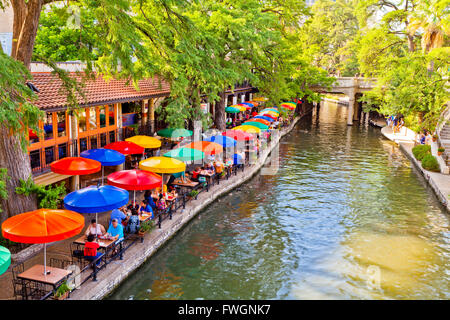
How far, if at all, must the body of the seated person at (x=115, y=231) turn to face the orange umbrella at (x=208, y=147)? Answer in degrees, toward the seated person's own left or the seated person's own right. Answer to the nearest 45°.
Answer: approximately 180°

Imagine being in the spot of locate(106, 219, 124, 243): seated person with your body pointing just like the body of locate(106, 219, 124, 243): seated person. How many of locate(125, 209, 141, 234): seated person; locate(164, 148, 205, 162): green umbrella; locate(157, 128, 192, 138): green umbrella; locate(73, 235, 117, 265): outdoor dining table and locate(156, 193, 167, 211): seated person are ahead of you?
1

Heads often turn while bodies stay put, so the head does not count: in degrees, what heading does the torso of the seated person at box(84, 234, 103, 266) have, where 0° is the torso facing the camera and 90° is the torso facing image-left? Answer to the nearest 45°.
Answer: approximately 225°

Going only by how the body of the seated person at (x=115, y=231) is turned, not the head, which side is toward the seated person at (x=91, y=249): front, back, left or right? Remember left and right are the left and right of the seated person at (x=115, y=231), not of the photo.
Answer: front

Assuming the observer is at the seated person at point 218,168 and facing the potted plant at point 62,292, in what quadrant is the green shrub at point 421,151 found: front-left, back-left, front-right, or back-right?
back-left

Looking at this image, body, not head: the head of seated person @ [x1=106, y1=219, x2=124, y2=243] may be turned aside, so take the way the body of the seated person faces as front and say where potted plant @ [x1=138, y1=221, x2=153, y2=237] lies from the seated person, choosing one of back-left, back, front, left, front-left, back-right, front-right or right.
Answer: back

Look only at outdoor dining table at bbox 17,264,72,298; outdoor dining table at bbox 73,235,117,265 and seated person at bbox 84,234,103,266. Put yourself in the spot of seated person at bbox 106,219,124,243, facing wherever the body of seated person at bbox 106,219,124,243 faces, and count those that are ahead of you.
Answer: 3

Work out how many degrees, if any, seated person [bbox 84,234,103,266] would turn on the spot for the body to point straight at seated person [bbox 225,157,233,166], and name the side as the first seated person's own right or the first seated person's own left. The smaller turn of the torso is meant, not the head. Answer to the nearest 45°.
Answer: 0° — they already face them

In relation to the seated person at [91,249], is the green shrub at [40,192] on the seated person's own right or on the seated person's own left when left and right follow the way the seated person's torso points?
on the seated person's own left

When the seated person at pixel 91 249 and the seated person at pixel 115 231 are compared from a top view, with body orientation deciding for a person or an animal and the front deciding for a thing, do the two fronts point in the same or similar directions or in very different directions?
very different directions

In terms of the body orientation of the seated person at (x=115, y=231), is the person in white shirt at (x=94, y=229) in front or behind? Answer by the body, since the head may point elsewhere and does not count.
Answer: in front

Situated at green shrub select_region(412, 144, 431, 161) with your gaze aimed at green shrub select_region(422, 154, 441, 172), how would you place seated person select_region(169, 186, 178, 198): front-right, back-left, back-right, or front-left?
front-right

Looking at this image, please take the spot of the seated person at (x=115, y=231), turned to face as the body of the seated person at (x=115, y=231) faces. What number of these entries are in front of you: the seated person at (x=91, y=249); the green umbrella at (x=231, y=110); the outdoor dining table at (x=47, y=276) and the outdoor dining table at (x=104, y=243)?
3

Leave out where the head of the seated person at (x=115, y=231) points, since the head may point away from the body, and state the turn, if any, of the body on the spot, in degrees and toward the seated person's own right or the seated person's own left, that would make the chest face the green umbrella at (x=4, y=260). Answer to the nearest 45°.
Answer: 0° — they already face it

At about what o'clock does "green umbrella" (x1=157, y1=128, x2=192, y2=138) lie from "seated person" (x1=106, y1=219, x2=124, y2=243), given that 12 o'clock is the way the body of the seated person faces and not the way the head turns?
The green umbrella is roughly at 5 o'clock from the seated person.

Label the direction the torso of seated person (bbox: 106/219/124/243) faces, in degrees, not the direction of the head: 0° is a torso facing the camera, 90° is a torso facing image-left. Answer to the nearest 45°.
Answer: approximately 45°

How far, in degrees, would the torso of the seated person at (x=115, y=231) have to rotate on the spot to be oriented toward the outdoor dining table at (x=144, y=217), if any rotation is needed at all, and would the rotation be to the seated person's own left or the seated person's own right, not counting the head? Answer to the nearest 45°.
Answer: approximately 180°

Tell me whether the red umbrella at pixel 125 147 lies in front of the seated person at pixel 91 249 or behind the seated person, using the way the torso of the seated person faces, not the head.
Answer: in front

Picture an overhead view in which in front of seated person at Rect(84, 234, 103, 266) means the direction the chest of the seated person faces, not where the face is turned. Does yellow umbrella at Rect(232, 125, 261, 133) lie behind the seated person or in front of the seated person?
in front

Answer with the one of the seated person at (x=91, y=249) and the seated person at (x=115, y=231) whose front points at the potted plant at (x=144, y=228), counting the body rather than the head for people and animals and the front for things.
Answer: the seated person at (x=91, y=249)
